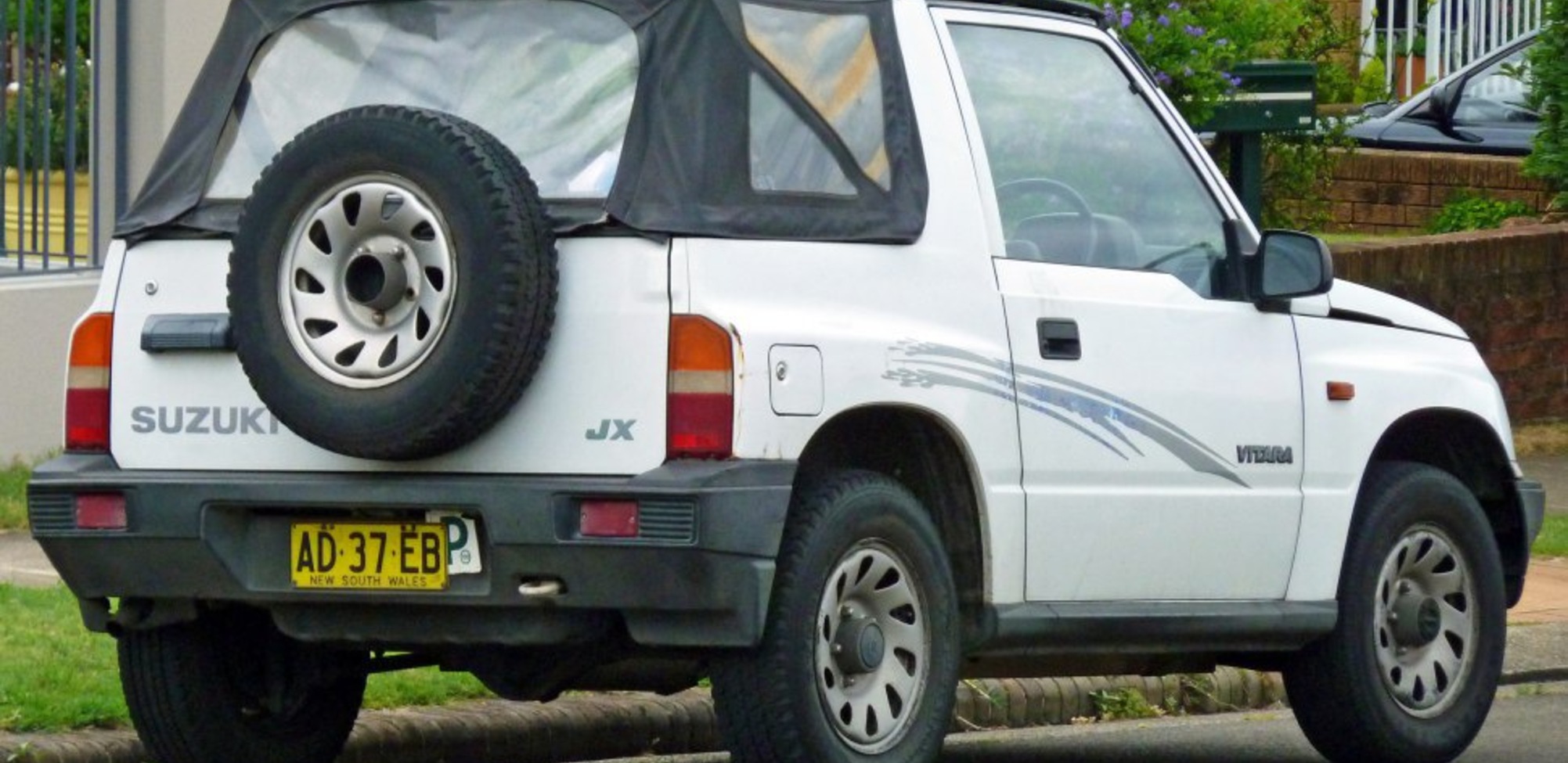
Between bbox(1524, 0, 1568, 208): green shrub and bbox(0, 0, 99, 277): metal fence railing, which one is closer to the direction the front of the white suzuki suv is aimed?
the green shrub

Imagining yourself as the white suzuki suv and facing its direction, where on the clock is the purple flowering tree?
The purple flowering tree is roughly at 11 o'clock from the white suzuki suv.

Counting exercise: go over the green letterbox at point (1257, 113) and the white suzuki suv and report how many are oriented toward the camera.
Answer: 1

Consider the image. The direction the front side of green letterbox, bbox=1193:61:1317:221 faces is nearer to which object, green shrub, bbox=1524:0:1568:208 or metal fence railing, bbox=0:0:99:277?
the metal fence railing

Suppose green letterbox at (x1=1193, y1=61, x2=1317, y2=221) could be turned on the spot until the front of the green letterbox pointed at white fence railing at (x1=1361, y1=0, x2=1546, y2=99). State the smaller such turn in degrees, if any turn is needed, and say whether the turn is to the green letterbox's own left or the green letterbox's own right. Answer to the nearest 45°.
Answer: approximately 180°

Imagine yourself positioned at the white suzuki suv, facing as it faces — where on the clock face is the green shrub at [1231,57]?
The green shrub is roughly at 11 o'clock from the white suzuki suv.

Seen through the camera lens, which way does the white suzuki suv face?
facing away from the viewer and to the right of the viewer

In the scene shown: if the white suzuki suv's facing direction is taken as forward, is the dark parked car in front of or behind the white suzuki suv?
in front

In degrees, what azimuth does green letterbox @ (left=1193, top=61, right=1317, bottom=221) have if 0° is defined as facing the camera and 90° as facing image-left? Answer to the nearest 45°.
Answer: approximately 0°

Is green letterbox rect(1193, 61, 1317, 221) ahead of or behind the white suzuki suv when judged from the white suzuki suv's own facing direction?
ahead
